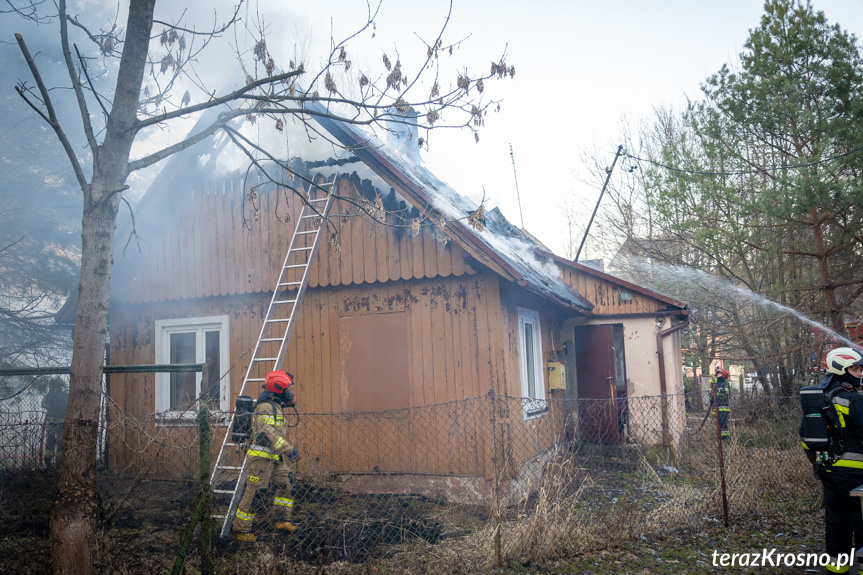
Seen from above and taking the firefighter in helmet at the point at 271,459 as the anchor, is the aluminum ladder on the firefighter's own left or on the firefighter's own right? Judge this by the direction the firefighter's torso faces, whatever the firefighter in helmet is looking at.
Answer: on the firefighter's own left

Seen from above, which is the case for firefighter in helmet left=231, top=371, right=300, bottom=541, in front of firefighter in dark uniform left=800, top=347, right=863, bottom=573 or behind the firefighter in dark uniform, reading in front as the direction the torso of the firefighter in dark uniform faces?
behind

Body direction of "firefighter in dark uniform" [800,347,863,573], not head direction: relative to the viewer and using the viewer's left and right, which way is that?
facing to the right of the viewer

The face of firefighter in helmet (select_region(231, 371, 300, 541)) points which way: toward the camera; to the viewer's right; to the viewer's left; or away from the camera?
to the viewer's right

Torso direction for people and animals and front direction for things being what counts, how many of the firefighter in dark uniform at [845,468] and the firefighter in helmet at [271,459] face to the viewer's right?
2

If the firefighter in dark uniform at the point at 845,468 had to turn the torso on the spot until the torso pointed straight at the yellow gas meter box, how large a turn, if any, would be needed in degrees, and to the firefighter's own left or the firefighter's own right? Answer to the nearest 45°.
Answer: approximately 135° to the firefighter's own left

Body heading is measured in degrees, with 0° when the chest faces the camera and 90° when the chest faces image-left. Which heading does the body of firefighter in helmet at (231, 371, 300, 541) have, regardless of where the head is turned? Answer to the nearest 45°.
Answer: approximately 270°

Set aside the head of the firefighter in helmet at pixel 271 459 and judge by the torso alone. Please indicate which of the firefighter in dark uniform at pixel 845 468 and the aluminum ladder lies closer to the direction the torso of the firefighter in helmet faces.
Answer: the firefighter in dark uniform
